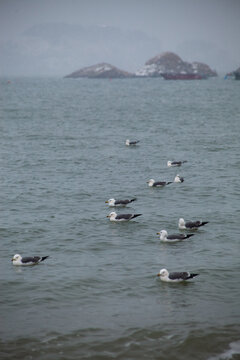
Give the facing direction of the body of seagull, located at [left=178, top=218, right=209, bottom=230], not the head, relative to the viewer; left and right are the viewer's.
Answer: facing to the left of the viewer

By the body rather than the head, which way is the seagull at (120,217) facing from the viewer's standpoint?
to the viewer's left

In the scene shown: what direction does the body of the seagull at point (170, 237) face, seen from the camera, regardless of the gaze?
to the viewer's left

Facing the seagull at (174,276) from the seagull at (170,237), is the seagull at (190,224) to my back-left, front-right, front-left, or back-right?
back-left

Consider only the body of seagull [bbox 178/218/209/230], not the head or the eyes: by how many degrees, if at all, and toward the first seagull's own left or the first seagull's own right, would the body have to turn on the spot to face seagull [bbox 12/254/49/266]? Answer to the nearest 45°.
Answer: approximately 45° to the first seagull's own left

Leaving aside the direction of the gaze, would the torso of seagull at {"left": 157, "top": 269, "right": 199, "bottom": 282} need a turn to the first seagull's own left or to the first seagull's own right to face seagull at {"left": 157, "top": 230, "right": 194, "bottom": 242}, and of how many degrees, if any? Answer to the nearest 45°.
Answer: approximately 90° to the first seagull's own right

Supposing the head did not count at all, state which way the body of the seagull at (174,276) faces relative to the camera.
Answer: to the viewer's left

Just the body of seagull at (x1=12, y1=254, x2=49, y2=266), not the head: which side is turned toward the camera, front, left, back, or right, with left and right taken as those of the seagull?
left

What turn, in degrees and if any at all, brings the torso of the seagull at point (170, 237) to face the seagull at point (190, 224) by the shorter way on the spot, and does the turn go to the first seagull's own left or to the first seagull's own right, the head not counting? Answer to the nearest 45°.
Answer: approximately 135° to the first seagull's own right
